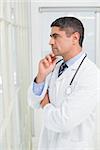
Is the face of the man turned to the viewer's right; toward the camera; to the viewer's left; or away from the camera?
to the viewer's left

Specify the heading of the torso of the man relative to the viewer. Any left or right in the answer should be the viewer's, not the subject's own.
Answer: facing the viewer and to the left of the viewer
